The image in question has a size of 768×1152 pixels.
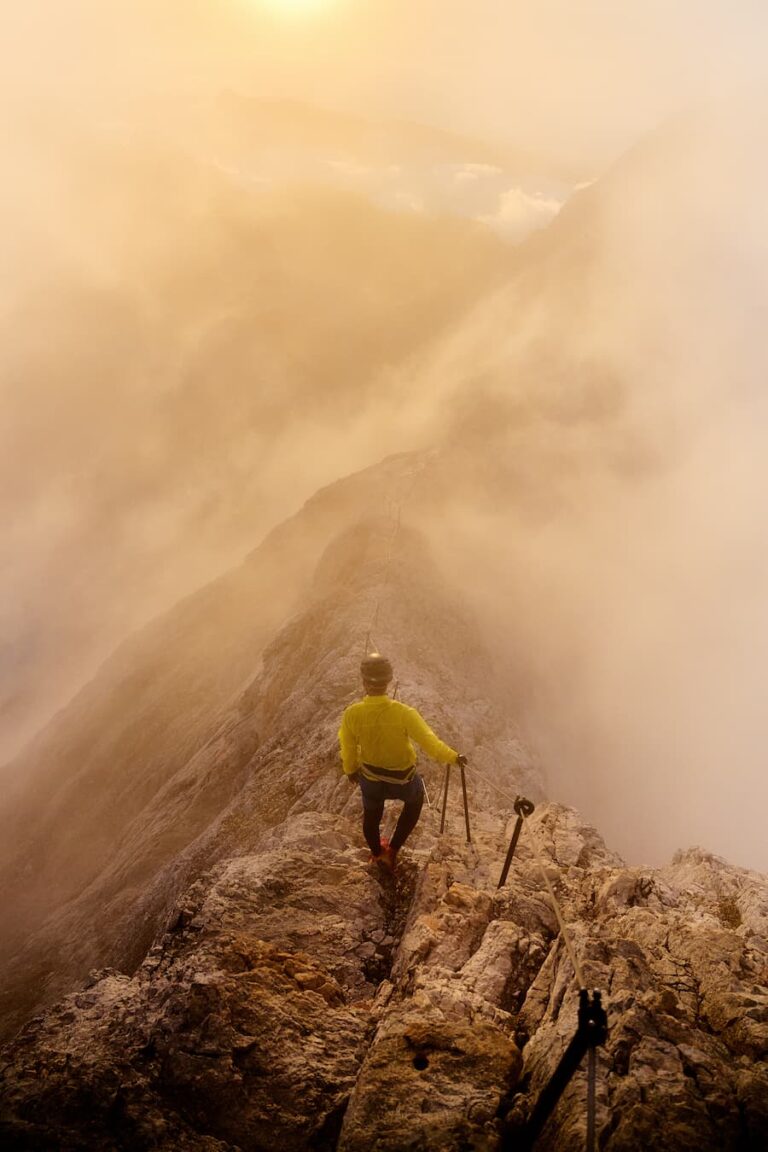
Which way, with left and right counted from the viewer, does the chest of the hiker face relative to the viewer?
facing away from the viewer

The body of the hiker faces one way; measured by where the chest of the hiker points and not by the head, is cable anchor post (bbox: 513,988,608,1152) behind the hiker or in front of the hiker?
behind
